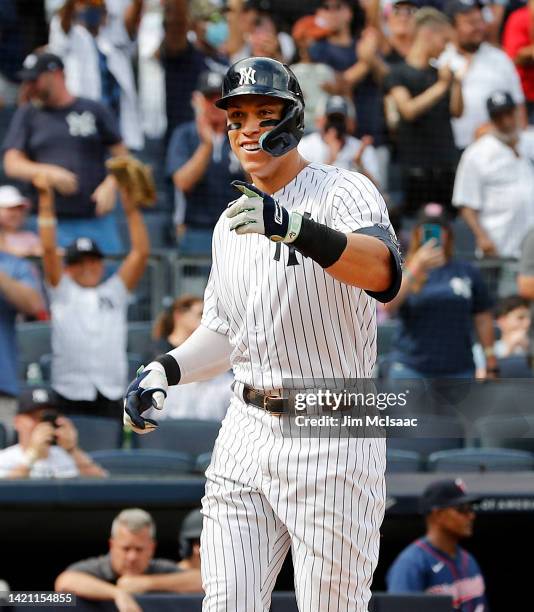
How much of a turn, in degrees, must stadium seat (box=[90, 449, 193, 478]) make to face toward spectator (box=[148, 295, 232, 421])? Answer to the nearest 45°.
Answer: approximately 135° to its left

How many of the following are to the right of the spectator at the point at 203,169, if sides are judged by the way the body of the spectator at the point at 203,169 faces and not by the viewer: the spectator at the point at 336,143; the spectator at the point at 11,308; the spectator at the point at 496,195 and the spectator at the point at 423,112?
1

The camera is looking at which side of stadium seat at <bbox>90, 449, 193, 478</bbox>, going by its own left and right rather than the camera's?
front

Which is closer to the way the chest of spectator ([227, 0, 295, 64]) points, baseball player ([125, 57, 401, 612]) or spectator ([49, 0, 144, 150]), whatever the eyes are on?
the baseball player

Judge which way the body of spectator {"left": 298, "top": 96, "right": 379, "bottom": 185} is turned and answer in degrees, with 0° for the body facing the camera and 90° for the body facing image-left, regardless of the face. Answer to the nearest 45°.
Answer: approximately 0°

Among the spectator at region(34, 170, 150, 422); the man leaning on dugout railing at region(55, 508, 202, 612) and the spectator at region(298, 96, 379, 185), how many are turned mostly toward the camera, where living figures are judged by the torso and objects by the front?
3
